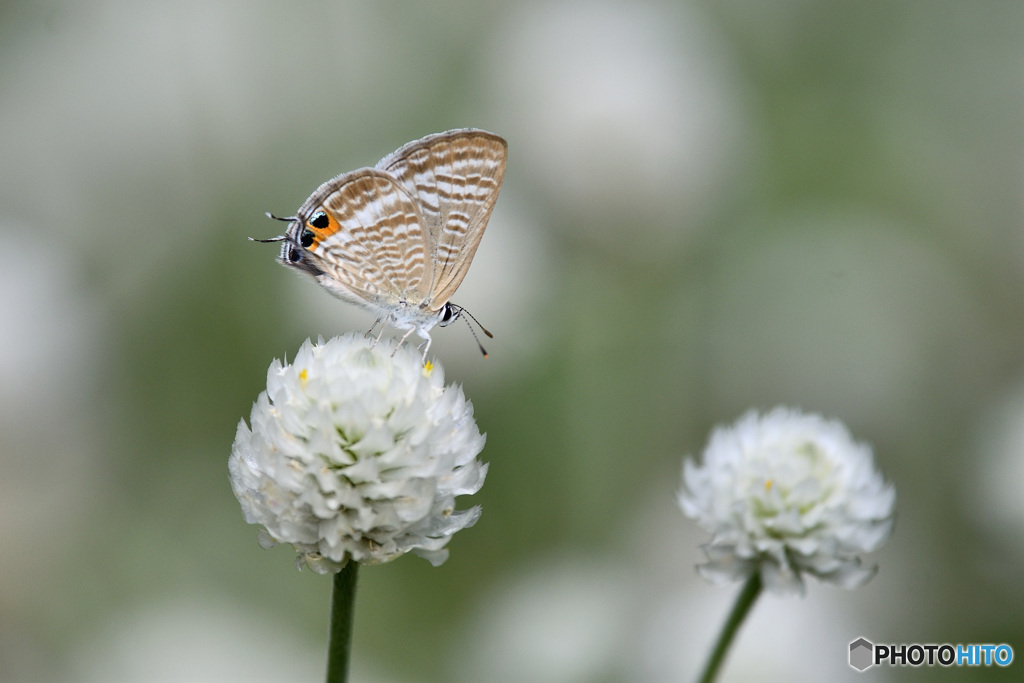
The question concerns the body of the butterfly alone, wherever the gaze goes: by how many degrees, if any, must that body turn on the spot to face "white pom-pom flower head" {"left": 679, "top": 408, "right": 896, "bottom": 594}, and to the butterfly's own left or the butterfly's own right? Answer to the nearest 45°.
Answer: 0° — it already faces it

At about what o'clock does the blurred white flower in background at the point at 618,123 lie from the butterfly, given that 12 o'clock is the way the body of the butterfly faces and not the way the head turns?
The blurred white flower in background is roughly at 10 o'clock from the butterfly.

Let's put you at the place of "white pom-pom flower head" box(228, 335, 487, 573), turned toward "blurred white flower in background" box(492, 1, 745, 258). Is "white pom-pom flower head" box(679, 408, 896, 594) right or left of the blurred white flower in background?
right

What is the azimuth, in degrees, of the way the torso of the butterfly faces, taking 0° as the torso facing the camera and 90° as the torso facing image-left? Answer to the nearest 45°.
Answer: approximately 270°
